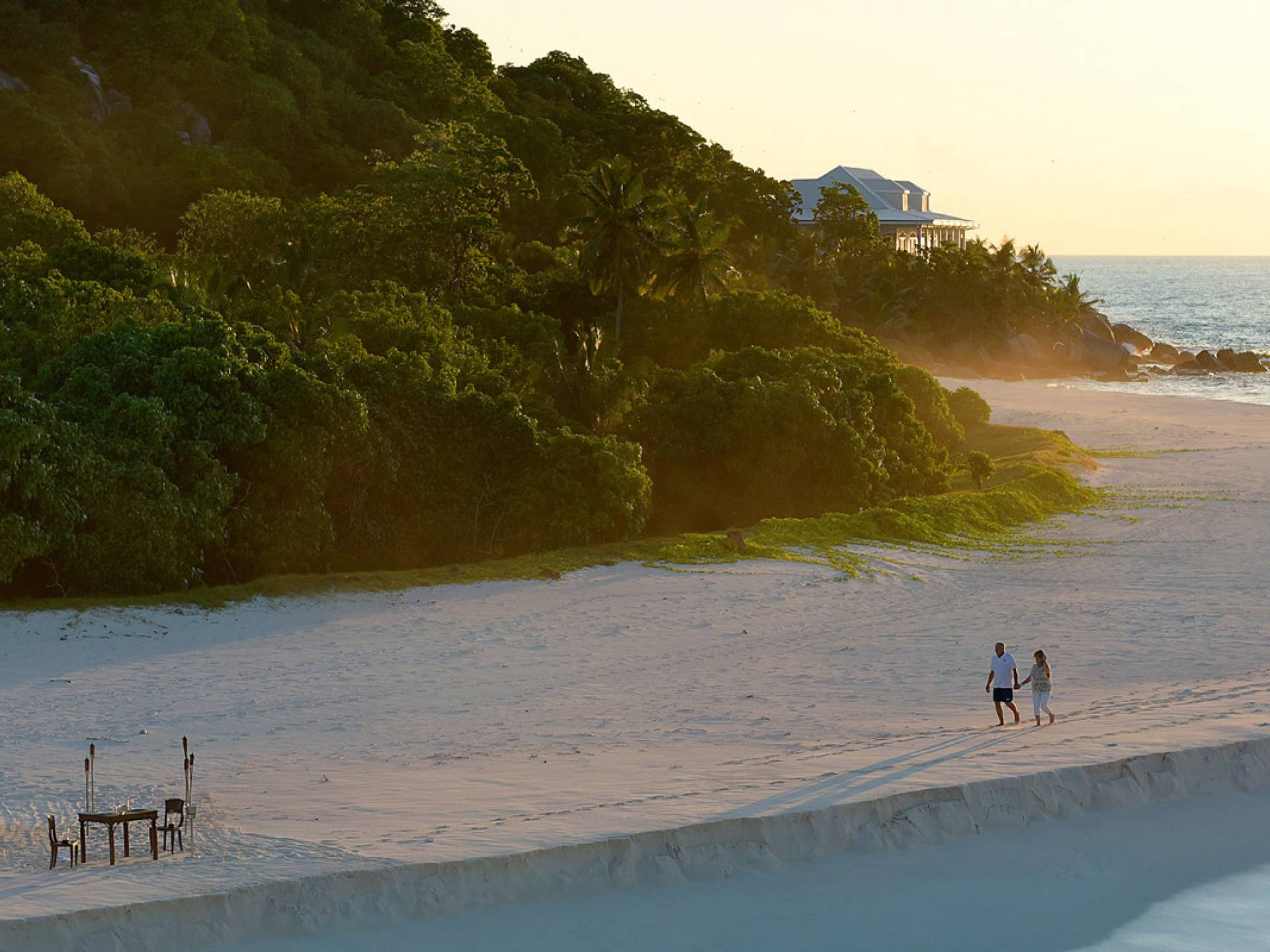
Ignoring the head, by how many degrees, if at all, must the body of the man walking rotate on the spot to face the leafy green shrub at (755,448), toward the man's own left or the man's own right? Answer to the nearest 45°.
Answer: approximately 135° to the man's own right

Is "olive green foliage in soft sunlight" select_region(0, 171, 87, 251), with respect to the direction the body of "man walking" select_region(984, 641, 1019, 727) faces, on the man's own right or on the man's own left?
on the man's own right

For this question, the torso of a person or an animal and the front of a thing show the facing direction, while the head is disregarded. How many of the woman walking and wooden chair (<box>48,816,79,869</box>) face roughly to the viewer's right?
1

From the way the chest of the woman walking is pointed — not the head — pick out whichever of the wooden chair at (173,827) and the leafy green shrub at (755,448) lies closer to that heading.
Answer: the wooden chair

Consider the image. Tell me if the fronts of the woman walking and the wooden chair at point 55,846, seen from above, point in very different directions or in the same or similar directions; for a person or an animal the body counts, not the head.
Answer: very different directions

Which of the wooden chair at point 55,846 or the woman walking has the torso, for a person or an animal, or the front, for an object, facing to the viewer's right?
the wooden chair

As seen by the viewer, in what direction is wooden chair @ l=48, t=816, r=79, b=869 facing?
to the viewer's right

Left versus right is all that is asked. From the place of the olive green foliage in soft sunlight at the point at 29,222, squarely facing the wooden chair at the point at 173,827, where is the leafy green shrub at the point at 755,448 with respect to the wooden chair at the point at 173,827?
left
